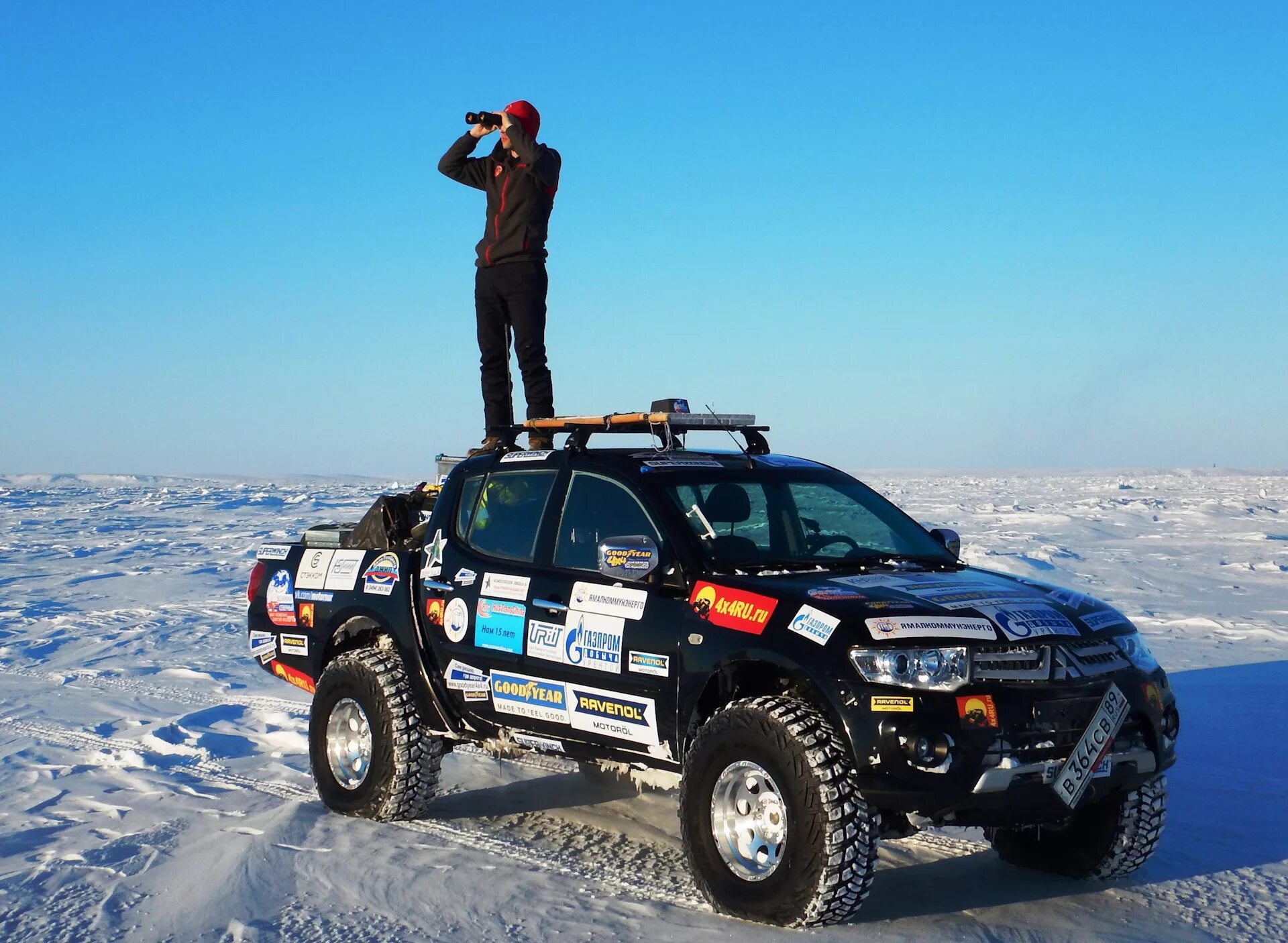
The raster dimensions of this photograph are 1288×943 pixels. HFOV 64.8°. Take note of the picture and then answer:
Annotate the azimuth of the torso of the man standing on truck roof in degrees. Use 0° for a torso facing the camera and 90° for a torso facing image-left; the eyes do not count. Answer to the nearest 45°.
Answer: approximately 45°

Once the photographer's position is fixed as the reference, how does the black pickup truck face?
facing the viewer and to the right of the viewer

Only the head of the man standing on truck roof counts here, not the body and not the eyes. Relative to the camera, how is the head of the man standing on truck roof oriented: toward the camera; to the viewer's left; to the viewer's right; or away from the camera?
to the viewer's left

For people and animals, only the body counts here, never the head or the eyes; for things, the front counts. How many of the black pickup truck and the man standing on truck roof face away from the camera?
0
